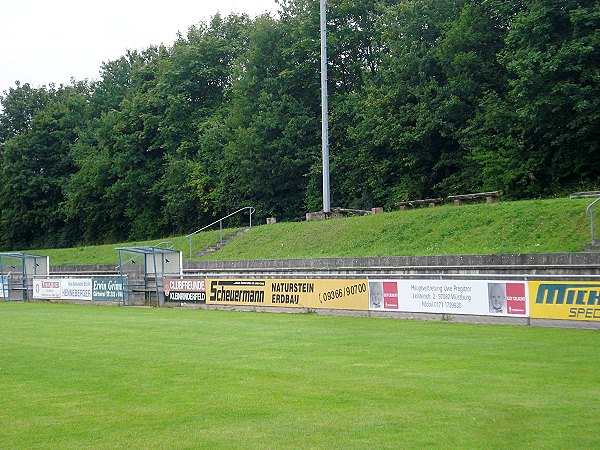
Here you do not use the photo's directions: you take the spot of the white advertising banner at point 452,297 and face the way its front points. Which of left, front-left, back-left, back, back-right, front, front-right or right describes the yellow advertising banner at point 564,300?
left

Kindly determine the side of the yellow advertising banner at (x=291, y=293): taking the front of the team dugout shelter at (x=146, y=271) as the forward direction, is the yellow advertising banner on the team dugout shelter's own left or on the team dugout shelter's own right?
on the team dugout shelter's own left

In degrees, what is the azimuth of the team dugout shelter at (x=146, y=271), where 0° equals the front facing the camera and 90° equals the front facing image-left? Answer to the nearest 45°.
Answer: approximately 45°

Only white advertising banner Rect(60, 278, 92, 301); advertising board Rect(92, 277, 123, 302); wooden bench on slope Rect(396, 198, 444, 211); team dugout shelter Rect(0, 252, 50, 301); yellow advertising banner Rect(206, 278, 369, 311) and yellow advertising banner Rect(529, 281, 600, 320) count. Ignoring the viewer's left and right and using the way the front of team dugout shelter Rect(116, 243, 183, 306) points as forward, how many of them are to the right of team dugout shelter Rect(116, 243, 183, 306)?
3

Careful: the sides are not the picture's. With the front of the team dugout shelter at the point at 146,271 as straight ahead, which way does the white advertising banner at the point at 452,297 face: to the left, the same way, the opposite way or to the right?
the same way

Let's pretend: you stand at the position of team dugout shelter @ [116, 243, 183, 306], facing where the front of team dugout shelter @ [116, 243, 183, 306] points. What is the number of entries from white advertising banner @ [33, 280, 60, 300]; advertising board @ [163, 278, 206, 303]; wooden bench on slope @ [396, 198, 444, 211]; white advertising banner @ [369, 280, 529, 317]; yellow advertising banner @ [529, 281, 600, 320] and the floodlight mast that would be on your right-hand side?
1

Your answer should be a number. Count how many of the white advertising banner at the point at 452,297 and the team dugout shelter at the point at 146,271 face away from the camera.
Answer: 0

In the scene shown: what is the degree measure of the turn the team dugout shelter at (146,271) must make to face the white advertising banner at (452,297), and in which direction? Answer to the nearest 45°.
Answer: approximately 90° to its left

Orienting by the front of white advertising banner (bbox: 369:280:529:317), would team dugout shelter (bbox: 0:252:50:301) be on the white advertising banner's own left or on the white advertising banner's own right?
on the white advertising banner's own right

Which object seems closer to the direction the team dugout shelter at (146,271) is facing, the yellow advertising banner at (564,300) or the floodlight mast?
the yellow advertising banner

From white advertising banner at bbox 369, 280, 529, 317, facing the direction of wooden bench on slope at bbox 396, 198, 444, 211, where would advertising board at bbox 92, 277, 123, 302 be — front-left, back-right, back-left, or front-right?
front-left

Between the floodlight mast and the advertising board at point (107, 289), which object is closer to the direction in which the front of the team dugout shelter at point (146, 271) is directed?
the advertising board

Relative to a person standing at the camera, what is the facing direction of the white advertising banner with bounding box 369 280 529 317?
facing the viewer and to the left of the viewer

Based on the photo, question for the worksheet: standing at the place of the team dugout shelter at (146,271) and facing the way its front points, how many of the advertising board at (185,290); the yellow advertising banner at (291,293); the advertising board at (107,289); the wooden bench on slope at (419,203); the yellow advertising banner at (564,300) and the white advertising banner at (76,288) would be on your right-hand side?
2

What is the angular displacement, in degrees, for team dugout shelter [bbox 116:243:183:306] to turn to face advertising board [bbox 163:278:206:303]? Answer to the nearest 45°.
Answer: approximately 90° to its left

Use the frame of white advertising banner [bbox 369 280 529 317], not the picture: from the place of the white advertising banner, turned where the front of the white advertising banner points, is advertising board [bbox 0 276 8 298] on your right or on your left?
on your right

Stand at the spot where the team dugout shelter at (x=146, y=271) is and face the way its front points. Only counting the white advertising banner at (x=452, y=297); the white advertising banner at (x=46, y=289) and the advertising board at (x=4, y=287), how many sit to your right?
2

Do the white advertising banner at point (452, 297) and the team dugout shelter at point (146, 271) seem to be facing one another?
no

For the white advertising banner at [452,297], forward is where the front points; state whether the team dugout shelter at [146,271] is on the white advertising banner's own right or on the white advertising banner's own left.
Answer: on the white advertising banner's own right

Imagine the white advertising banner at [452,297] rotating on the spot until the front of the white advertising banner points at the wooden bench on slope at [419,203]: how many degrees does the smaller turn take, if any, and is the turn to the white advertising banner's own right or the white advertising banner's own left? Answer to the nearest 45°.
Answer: approximately 135° to the white advertising banner's own right

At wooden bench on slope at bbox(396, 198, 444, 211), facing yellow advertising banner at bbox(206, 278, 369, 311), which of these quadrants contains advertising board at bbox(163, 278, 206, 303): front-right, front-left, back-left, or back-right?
front-right
